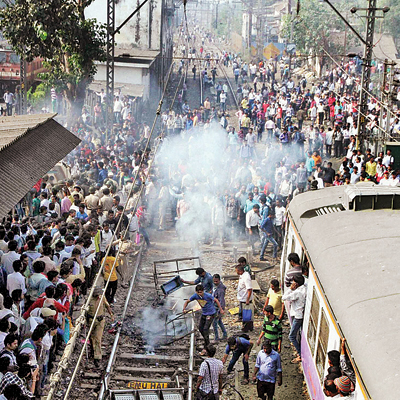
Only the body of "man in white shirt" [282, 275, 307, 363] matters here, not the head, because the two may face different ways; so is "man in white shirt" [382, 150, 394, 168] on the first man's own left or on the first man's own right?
on the first man's own right

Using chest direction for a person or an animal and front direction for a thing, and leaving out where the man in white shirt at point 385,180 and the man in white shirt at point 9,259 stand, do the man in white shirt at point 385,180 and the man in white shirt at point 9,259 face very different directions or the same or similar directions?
very different directions

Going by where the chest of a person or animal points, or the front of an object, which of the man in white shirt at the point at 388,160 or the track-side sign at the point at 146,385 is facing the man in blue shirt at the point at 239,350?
the man in white shirt

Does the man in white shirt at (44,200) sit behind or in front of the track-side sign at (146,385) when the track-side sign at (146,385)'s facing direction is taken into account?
behind

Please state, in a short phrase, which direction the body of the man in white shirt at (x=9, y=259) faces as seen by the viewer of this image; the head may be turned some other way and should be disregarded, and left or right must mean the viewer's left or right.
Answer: facing away from the viewer and to the right of the viewer

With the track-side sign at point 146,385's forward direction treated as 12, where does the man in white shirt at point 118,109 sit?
The man in white shirt is roughly at 6 o'clock from the track-side sign.

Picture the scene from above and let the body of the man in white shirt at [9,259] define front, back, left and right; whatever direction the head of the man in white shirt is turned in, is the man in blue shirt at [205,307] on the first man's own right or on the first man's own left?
on the first man's own right

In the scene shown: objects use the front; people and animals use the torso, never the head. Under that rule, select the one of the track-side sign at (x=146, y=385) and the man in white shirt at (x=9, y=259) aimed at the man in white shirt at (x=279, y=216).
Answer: the man in white shirt at (x=9, y=259)

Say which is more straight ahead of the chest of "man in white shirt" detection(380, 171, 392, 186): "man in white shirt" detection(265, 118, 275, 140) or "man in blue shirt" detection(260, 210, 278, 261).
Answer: the man in blue shirt

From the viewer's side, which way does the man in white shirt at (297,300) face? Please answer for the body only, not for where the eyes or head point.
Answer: to the viewer's left

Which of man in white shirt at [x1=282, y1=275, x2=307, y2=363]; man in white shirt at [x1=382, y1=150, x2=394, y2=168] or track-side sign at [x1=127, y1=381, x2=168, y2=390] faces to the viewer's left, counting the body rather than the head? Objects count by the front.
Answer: man in white shirt at [x1=282, y1=275, x2=307, y2=363]

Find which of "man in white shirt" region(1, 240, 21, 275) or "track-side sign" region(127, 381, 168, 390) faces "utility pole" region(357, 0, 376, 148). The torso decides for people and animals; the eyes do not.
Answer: the man in white shirt
